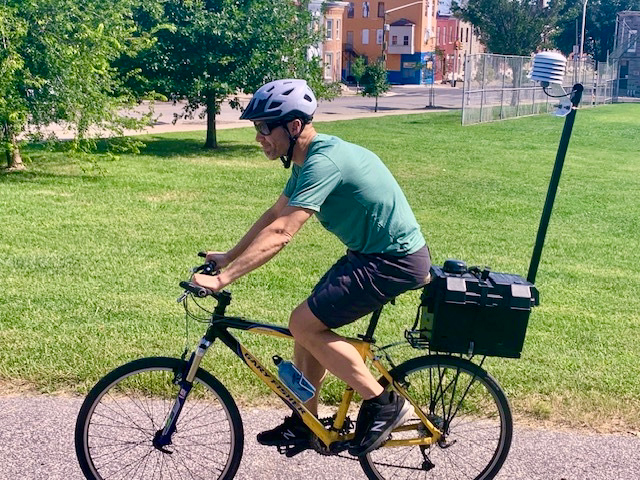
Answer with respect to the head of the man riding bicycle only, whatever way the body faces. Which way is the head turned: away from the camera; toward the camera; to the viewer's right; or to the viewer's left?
to the viewer's left

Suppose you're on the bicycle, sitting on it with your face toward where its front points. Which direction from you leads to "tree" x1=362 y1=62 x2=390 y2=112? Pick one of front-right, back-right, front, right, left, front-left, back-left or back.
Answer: right

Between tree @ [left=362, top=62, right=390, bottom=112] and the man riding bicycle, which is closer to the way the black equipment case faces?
the man riding bicycle

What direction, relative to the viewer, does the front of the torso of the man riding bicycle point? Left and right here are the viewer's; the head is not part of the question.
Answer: facing to the left of the viewer

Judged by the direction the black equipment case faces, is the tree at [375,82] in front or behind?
behind

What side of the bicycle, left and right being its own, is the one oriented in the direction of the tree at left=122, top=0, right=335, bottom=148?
right

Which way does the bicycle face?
to the viewer's left

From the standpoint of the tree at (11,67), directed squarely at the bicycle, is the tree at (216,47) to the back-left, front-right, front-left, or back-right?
back-left

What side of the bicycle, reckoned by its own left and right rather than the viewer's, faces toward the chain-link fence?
right

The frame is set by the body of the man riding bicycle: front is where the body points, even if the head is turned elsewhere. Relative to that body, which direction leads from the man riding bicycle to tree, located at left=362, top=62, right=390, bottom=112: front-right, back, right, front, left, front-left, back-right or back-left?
right

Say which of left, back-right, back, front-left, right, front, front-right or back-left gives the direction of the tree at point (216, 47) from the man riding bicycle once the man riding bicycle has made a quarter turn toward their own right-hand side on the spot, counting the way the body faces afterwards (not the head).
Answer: front
